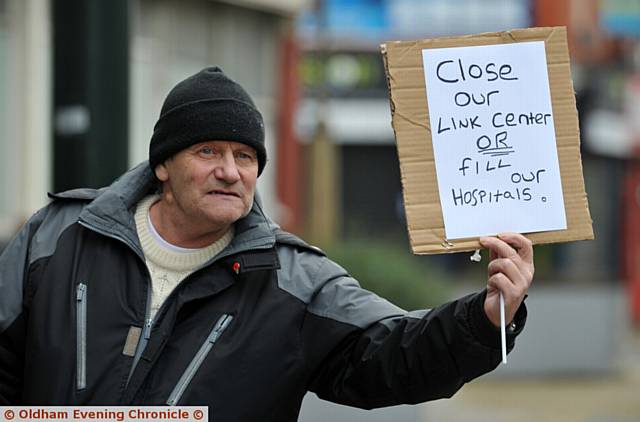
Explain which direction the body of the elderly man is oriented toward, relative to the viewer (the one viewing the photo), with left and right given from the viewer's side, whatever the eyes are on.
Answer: facing the viewer
